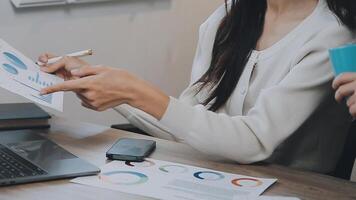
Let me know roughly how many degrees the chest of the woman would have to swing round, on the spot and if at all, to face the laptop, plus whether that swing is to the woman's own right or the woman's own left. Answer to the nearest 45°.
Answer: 0° — they already face it

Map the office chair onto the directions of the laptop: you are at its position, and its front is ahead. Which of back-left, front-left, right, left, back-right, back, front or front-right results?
front-right

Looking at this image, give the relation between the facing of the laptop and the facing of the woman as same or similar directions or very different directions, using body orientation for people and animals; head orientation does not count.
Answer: very different directions

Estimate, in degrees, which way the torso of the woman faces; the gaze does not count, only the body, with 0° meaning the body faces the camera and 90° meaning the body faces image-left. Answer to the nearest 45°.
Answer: approximately 45°

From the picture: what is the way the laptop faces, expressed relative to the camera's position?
facing away from the viewer and to the right of the viewer
